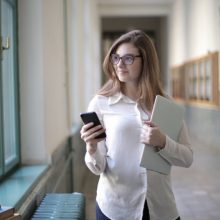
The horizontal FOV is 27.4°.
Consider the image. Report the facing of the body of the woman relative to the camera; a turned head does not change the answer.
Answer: toward the camera

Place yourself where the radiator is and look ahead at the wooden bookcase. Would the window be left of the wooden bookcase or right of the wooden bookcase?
left

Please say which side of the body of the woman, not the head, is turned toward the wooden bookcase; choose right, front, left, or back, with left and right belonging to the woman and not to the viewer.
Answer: back

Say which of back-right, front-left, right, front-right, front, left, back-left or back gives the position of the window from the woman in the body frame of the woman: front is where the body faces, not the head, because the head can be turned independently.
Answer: back-right
